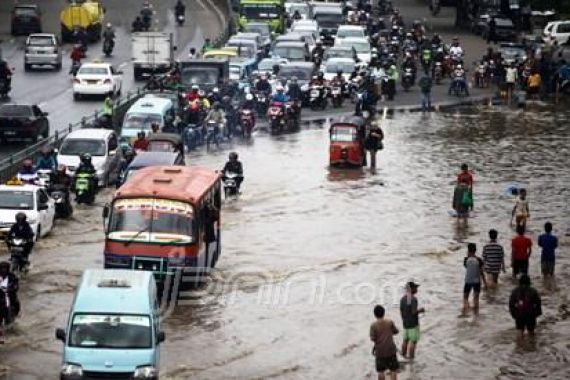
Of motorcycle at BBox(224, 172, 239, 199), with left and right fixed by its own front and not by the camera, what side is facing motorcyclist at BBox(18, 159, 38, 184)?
right

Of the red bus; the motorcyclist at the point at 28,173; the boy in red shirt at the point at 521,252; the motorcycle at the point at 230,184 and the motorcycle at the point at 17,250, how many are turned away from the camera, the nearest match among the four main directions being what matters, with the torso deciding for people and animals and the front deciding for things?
1

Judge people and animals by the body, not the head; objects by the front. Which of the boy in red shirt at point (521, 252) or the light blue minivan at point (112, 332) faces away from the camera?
the boy in red shirt

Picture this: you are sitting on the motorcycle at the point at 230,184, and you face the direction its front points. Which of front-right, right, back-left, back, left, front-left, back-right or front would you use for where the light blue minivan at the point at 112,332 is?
front

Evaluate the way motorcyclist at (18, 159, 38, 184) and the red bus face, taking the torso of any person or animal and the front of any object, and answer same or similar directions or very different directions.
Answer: same or similar directions

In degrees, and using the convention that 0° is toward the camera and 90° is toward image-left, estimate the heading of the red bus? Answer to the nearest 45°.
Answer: approximately 0°

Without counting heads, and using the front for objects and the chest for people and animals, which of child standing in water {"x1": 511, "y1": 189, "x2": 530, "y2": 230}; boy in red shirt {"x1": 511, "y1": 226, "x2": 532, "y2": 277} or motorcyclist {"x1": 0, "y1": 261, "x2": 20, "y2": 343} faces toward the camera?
the motorcyclist

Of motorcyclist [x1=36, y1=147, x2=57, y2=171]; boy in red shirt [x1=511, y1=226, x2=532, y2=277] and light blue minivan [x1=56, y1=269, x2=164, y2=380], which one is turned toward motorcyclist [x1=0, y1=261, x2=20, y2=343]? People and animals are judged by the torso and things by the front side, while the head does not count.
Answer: motorcyclist [x1=36, y1=147, x2=57, y2=171]

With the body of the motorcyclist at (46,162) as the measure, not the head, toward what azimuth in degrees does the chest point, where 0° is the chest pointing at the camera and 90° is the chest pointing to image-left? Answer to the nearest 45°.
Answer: approximately 0°

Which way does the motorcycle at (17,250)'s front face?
toward the camera

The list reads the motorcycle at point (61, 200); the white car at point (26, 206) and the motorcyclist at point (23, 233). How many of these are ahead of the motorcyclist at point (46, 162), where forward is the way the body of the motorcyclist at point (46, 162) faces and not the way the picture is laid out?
3
